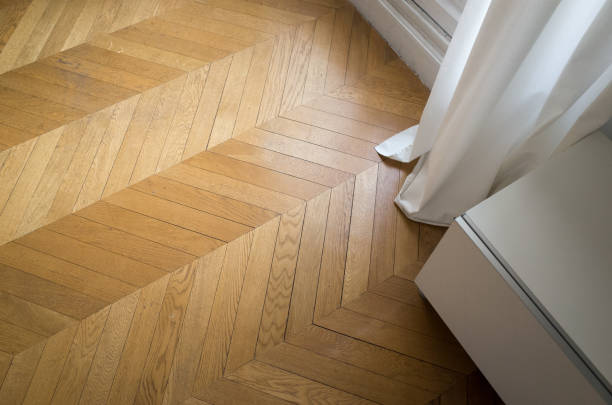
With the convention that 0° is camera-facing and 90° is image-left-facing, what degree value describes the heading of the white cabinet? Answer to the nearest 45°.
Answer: approximately 45°
